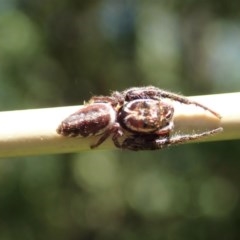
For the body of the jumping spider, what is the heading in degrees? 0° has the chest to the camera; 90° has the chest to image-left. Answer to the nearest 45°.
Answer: approximately 270°
